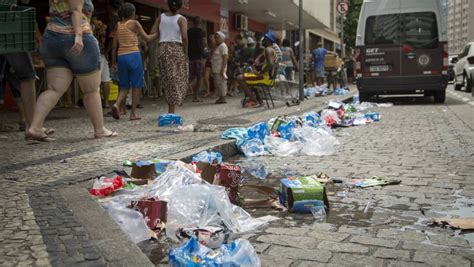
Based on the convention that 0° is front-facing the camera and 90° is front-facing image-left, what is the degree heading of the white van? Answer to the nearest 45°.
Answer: approximately 180°

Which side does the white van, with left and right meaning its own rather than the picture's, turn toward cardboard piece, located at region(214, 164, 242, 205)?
back

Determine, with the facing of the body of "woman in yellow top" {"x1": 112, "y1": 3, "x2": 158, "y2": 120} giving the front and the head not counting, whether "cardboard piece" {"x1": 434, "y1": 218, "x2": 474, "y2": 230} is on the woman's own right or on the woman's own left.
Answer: on the woman's own right

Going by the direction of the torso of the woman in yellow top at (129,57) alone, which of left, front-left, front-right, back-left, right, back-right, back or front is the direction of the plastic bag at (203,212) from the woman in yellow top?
back-right

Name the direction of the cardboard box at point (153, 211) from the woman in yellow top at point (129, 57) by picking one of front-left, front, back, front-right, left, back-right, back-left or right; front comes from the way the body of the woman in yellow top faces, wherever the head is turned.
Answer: back-right

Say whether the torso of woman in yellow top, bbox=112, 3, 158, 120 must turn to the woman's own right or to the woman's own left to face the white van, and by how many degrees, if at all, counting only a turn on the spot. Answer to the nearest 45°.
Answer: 0° — they already face it
